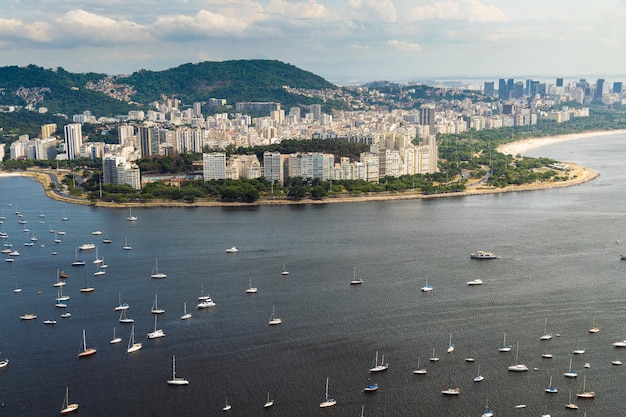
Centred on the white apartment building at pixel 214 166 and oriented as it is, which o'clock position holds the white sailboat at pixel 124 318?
The white sailboat is roughly at 12 o'clock from the white apartment building.
